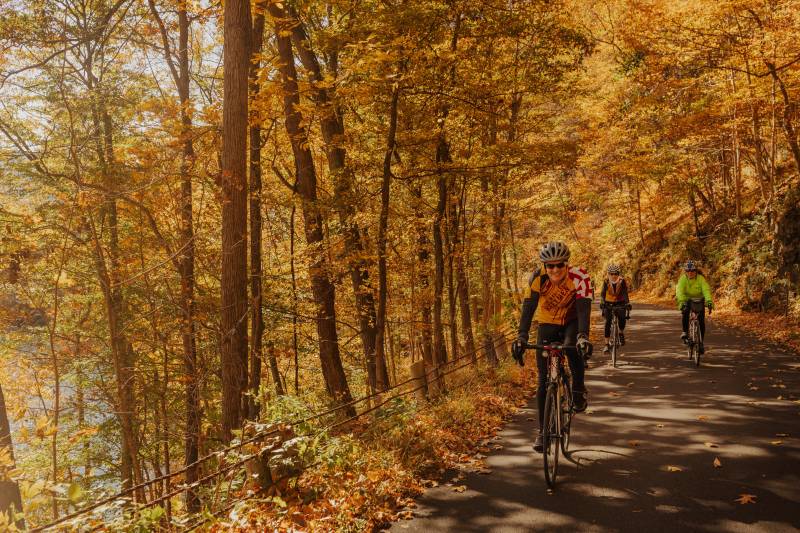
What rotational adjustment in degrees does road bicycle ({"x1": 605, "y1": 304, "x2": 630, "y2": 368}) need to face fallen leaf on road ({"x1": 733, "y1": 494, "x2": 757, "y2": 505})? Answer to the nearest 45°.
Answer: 0° — it already faces it

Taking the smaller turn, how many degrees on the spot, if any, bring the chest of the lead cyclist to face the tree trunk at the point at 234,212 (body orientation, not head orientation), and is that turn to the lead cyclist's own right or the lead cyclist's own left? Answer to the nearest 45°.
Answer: approximately 90° to the lead cyclist's own right

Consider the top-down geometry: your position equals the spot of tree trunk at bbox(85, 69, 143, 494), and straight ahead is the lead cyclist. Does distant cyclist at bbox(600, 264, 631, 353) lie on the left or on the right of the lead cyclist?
left

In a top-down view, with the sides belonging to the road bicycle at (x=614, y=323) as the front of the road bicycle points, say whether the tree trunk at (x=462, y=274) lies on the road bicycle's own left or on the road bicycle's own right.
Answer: on the road bicycle's own right

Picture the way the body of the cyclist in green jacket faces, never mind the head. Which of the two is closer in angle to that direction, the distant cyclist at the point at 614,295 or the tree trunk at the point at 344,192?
the tree trunk
